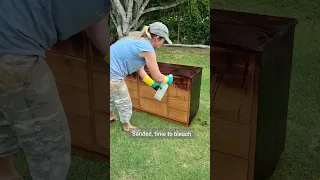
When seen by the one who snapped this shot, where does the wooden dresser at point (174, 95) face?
facing the viewer and to the left of the viewer

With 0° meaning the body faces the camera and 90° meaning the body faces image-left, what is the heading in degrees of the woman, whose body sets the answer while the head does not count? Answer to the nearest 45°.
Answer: approximately 270°
